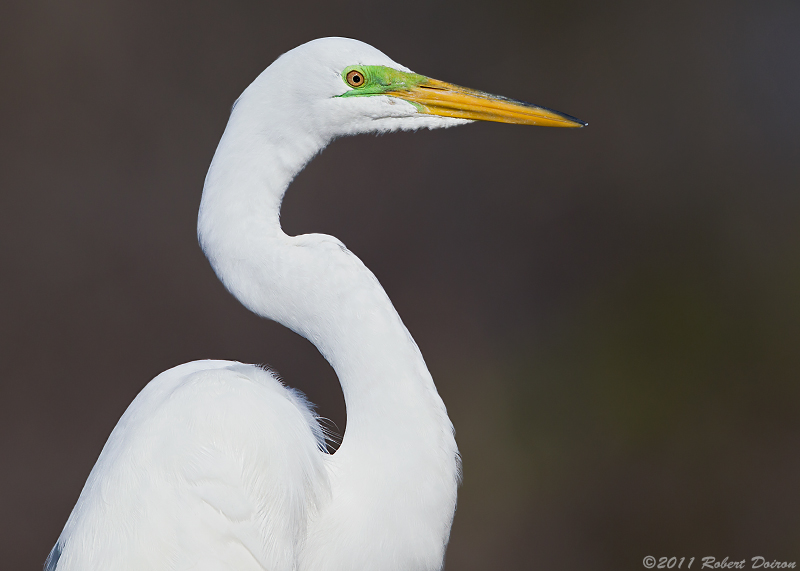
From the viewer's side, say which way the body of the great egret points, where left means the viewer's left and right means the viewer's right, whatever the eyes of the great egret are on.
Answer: facing to the right of the viewer
